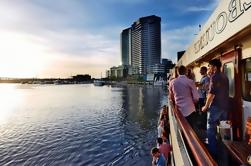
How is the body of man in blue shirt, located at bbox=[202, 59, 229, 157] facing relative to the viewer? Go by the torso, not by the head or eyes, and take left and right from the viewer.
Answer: facing away from the viewer and to the left of the viewer

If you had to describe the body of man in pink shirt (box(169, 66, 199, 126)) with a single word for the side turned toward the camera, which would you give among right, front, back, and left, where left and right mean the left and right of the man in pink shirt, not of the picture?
back
